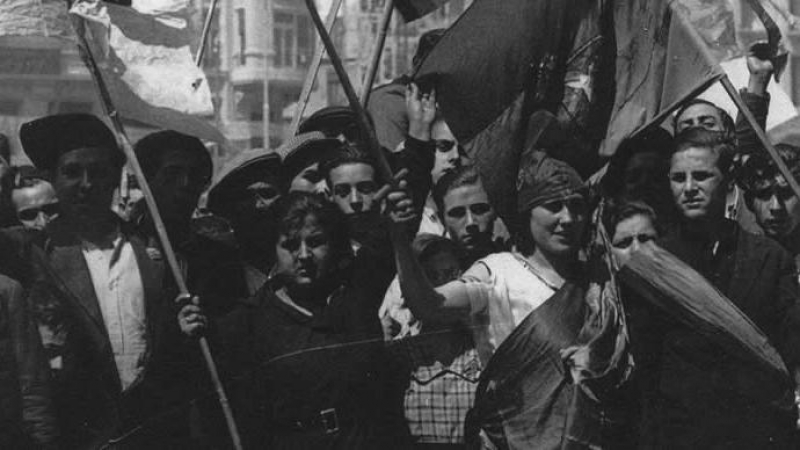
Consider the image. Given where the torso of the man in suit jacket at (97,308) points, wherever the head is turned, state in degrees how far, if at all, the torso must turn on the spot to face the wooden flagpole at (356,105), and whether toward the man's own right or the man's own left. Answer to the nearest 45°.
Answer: approximately 90° to the man's own left

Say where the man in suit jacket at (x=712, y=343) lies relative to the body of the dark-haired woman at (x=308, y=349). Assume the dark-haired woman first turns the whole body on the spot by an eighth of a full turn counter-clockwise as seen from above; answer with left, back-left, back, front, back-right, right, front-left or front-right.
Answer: front-left

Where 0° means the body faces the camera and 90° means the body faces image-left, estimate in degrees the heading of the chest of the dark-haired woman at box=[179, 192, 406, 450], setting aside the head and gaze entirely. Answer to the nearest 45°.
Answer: approximately 0°

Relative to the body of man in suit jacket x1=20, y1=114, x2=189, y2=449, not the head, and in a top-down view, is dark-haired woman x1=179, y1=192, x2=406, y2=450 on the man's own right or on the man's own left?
on the man's own left

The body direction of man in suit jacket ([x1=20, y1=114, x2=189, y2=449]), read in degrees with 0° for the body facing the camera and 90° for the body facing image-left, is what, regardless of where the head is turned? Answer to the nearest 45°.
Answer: approximately 0°

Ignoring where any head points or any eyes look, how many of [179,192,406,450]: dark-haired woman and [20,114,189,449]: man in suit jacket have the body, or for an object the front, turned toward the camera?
2
